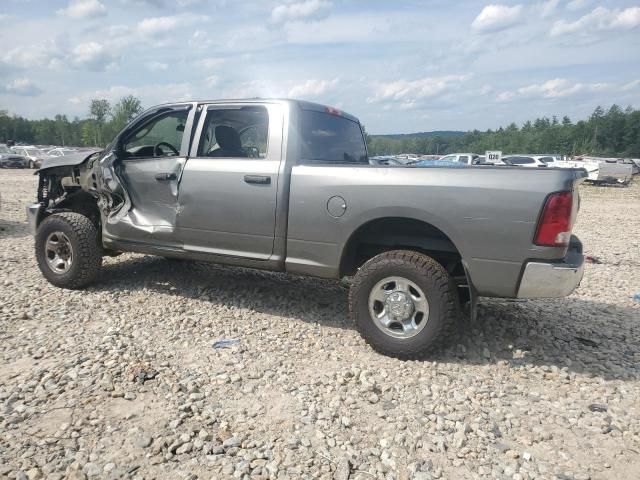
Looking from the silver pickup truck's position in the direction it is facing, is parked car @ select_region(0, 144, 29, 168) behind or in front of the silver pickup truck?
in front

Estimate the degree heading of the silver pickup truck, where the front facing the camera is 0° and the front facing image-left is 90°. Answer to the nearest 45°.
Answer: approximately 135°

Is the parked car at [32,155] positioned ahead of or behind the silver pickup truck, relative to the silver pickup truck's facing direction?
ahead
